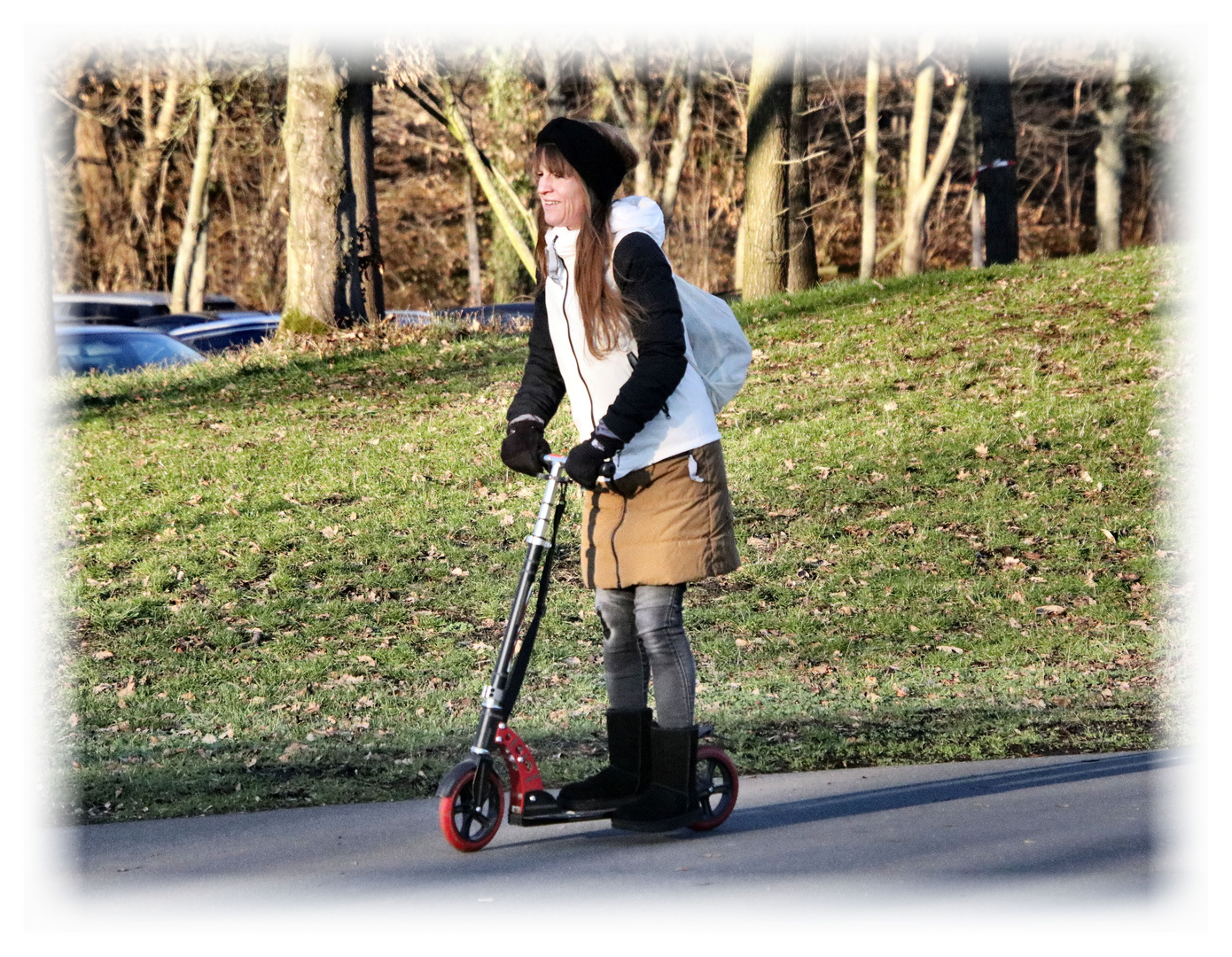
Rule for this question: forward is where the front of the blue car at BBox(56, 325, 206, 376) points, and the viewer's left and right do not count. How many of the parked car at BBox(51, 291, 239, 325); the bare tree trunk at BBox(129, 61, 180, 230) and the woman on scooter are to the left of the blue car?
2

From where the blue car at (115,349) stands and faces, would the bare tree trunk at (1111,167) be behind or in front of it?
in front

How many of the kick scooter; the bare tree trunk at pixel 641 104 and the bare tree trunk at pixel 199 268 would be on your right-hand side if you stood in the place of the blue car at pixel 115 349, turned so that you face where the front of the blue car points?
1

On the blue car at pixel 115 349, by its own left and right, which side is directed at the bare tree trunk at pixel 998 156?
front

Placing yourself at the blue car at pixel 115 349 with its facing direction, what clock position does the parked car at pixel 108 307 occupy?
The parked car is roughly at 9 o'clock from the blue car.

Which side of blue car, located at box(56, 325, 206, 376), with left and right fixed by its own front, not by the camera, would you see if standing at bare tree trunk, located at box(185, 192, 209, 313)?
left

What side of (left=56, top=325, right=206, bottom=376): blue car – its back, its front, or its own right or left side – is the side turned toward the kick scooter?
right

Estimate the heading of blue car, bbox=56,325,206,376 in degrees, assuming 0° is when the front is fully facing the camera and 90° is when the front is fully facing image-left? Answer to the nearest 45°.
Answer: approximately 270°

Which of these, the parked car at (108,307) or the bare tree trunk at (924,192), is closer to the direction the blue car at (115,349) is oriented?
the bare tree trunk

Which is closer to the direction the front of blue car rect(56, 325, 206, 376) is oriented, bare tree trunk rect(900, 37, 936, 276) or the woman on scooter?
the bare tree trunk

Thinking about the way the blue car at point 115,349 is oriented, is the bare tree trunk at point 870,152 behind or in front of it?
in front

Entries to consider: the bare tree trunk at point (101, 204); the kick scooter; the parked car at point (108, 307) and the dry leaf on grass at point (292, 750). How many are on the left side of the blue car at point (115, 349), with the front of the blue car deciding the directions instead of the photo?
2

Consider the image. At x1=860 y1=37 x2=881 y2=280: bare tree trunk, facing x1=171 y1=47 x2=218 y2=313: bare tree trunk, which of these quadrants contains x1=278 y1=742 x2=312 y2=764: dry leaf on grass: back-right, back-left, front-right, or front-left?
front-left

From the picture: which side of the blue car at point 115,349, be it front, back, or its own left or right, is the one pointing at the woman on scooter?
right

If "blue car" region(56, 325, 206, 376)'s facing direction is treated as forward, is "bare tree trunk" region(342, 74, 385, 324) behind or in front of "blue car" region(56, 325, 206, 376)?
in front

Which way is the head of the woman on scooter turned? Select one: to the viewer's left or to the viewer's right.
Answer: to the viewer's left

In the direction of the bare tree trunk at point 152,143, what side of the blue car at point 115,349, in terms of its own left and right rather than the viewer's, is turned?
left
